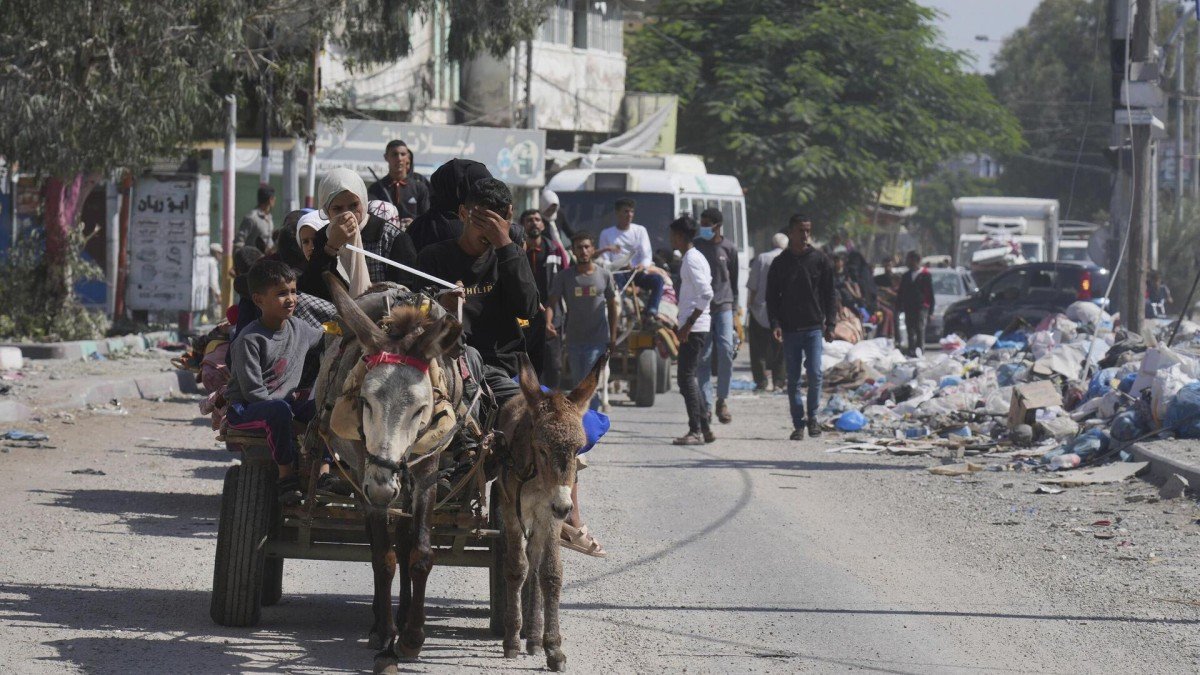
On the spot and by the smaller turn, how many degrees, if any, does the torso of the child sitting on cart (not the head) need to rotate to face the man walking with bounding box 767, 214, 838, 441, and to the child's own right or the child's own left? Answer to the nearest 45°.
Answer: approximately 90° to the child's own left

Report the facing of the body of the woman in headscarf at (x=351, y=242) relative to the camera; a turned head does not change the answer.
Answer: toward the camera

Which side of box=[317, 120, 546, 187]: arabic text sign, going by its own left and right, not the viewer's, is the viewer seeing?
front

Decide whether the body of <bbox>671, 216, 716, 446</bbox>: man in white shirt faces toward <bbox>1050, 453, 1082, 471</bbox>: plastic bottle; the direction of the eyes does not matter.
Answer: no

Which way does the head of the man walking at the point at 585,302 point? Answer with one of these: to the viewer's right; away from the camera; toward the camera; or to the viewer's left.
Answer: toward the camera

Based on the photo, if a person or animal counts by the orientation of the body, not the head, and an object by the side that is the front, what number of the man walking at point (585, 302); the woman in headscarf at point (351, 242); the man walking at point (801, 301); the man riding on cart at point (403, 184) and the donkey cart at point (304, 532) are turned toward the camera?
5

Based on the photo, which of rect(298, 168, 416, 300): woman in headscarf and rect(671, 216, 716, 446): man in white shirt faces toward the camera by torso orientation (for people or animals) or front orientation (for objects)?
the woman in headscarf

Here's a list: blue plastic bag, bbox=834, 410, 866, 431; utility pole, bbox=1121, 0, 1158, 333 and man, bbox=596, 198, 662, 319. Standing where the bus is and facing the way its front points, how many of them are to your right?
0

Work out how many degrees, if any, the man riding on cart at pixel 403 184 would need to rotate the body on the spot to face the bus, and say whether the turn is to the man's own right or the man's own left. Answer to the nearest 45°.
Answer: approximately 180°

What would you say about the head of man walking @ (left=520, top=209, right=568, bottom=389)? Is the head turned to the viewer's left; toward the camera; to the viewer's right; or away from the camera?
toward the camera

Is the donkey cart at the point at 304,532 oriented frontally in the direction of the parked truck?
no

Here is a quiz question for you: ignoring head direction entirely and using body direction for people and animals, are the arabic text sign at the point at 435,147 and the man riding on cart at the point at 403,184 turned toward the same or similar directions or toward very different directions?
same or similar directions

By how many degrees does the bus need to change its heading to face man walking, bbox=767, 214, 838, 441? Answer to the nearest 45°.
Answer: approximately 45° to its left

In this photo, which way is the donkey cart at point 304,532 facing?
toward the camera

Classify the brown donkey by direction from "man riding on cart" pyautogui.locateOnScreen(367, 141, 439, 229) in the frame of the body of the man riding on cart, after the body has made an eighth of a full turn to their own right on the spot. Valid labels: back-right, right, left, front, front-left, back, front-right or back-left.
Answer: front-left

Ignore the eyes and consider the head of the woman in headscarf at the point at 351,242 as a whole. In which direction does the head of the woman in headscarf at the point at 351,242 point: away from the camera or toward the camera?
toward the camera
